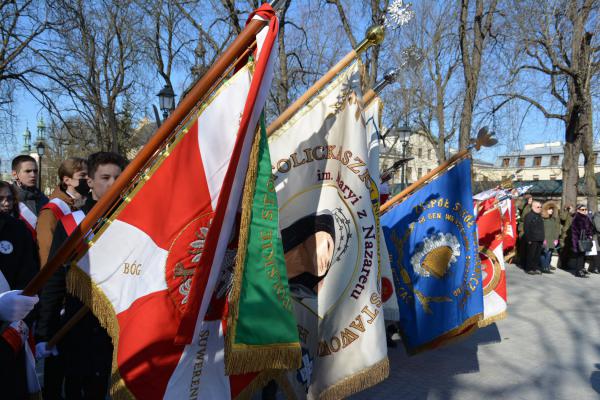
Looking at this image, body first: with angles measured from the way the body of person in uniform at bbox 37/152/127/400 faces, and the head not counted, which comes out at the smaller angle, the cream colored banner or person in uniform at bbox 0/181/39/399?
the cream colored banner

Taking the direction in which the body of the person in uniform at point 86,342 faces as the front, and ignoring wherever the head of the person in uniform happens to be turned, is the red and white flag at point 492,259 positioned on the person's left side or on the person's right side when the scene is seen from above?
on the person's left side

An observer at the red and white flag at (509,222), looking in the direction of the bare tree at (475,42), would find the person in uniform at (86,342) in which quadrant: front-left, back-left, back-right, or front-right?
back-left

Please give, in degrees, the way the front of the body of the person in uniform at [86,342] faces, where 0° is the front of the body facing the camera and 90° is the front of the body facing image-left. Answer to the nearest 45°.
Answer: approximately 315°

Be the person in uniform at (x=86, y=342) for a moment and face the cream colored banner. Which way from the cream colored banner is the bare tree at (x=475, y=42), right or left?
left

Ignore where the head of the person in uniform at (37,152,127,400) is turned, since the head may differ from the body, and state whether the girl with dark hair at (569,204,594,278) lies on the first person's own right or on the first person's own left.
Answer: on the first person's own left

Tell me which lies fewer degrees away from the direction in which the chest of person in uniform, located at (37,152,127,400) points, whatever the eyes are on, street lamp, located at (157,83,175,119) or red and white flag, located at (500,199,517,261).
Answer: the red and white flag

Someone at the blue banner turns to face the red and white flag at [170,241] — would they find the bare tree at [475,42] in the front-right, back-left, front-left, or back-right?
back-right
